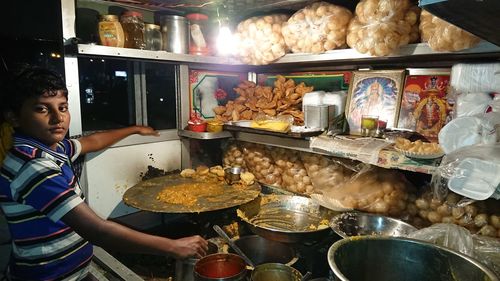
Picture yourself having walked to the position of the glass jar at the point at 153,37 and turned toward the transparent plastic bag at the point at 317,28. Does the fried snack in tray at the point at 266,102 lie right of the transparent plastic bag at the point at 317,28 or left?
left

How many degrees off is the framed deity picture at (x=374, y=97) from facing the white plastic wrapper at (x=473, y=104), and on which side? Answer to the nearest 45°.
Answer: approximately 45° to its left

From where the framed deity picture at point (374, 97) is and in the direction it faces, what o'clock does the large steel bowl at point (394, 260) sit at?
The large steel bowl is roughly at 12 o'clock from the framed deity picture.

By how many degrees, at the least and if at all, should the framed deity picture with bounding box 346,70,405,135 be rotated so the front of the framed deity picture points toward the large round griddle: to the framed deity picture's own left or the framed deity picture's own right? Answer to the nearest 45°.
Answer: approximately 45° to the framed deity picture's own right

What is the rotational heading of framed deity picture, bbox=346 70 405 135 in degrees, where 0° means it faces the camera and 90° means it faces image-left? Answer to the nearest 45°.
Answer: approximately 0°

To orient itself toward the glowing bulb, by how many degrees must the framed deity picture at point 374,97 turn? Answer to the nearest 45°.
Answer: approximately 90° to its right

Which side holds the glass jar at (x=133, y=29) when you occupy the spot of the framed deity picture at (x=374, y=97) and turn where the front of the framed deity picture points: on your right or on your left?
on your right
